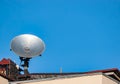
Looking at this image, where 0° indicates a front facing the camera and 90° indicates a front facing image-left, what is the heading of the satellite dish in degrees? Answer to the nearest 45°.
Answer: approximately 0°
